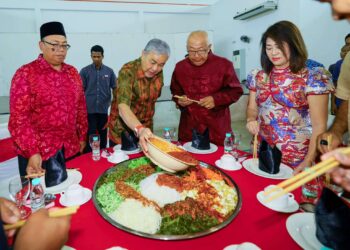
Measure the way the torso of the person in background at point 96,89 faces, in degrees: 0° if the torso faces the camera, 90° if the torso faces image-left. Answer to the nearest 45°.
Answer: approximately 0°

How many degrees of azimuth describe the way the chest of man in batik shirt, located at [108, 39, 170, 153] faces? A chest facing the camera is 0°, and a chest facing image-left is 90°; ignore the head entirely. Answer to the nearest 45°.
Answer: approximately 315°

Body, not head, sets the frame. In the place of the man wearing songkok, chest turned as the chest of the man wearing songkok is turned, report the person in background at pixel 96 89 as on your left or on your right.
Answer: on your left

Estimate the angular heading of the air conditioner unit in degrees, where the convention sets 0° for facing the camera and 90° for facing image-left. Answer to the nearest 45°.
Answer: approximately 45°

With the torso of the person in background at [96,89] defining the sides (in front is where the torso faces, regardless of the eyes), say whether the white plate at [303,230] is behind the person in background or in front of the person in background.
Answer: in front

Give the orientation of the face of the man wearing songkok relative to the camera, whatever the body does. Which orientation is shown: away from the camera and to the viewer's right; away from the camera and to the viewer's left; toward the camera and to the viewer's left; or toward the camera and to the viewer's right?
toward the camera and to the viewer's right

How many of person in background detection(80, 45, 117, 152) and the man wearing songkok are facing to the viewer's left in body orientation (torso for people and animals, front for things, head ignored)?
0

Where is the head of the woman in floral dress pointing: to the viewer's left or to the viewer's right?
to the viewer's left
